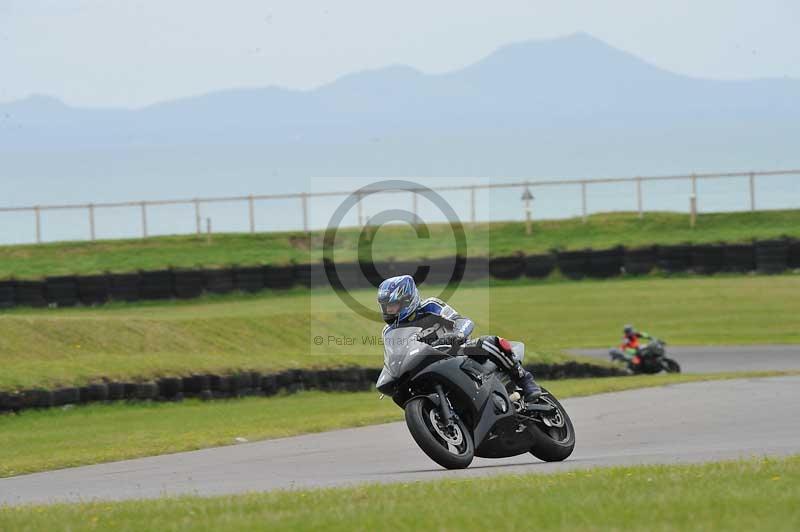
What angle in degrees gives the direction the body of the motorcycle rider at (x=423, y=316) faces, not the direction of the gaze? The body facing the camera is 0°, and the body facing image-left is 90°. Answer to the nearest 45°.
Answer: approximately 45°

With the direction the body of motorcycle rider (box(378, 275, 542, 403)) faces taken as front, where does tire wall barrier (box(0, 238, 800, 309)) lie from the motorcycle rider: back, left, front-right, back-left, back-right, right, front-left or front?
back-right

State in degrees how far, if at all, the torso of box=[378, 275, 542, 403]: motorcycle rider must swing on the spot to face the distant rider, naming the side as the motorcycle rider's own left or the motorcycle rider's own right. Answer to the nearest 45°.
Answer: approximately 135° to the motorcycle rider's own right

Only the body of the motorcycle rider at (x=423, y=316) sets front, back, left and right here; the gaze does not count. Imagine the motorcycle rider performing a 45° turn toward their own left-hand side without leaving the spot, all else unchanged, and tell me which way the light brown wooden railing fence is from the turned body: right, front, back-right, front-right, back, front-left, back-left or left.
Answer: back

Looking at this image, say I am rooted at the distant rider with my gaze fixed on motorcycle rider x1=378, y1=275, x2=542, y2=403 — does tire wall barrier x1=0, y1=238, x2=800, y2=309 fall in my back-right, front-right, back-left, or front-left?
back-right

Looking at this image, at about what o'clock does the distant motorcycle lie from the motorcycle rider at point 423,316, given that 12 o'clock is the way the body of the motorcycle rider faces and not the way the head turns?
The distant motorcycle is roughly at 5 o'clock from the motorcycle rider.

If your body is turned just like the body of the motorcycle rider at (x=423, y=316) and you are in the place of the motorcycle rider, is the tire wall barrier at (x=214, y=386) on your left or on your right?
on your right
